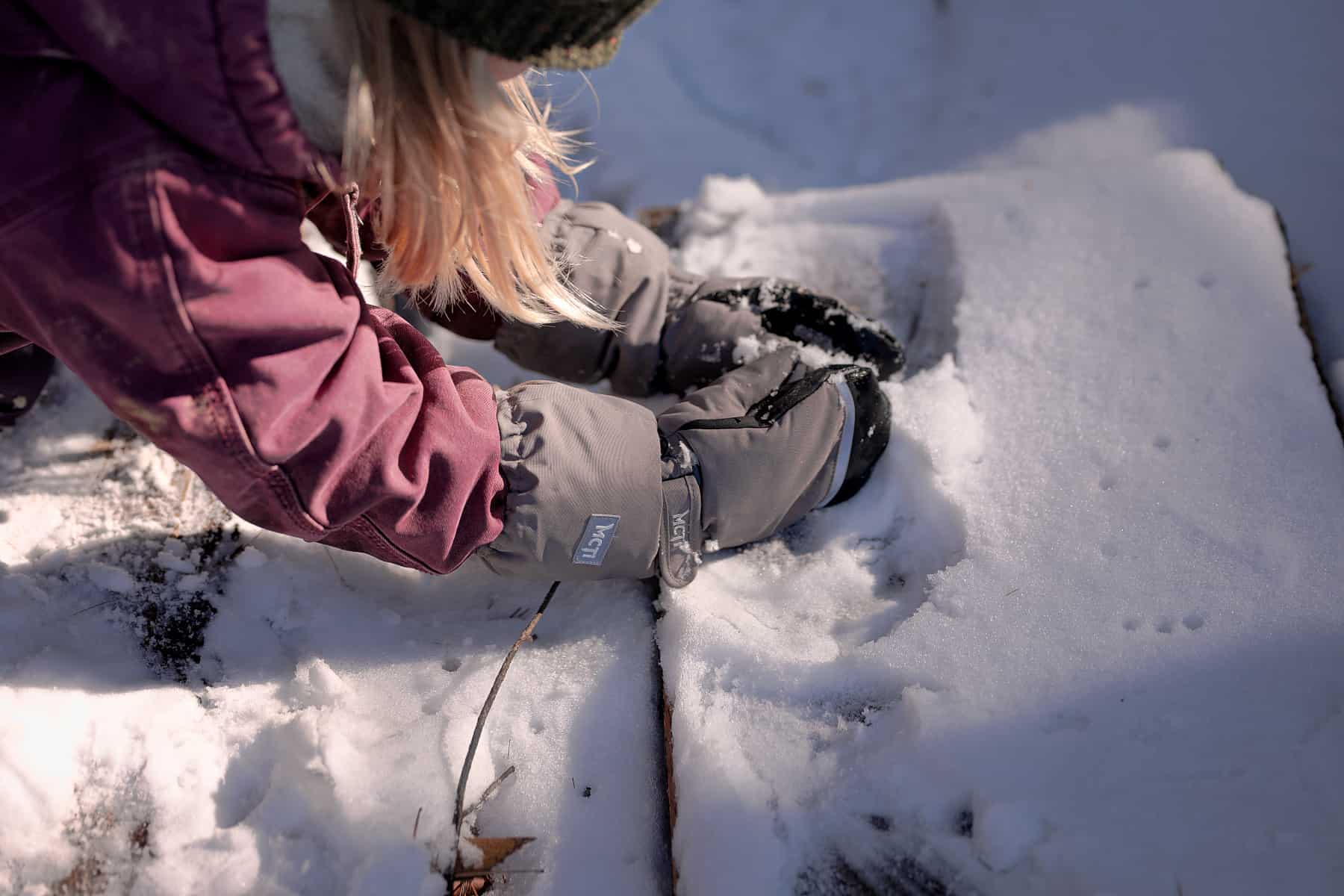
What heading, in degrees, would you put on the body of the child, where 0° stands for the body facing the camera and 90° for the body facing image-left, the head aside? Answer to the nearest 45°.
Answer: approximately 270°
